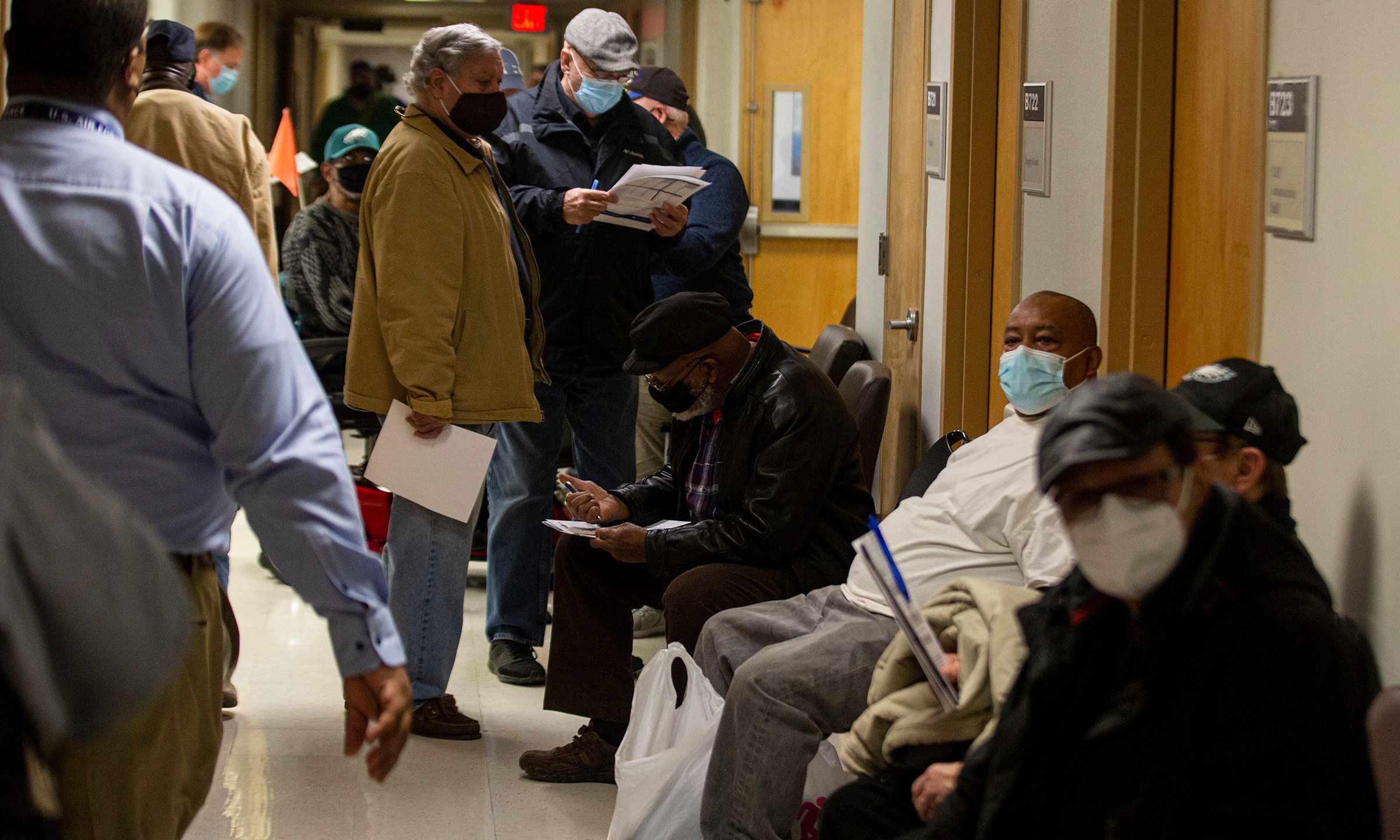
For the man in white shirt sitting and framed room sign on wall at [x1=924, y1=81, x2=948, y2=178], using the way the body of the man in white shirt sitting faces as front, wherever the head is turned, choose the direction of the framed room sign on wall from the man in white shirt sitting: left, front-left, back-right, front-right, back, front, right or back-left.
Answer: back-right

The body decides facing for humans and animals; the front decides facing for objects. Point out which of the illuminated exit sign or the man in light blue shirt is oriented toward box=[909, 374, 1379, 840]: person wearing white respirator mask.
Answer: the illuminated exit sign

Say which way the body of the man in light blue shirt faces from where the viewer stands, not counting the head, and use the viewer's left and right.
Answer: facing away from the viewer

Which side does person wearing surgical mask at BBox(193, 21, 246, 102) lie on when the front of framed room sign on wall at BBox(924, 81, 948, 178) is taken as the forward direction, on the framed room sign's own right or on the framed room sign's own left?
on the framed room sign's own right

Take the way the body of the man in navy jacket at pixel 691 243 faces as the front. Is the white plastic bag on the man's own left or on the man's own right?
on the man's own left

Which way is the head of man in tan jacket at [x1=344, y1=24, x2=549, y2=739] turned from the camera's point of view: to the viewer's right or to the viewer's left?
to the viewer's right

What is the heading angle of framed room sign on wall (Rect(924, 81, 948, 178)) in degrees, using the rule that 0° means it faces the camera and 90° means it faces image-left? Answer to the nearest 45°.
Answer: approximately 45°

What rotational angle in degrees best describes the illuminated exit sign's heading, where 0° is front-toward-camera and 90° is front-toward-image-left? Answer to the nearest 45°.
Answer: approximately 0°

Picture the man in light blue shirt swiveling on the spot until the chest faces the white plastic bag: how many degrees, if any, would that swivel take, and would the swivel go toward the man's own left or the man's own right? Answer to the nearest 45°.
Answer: approximately 45° to the man's own right
